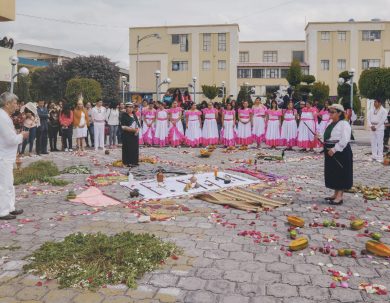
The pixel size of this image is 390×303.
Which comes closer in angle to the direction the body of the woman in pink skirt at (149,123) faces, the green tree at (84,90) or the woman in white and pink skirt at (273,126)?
the woman in white and pink skirt

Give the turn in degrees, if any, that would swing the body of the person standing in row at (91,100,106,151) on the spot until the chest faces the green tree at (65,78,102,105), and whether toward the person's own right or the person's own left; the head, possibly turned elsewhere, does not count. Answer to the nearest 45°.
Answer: approximately 180°

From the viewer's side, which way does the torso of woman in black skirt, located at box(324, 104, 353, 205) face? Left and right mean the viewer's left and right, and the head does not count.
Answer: facing to the left of the viewer

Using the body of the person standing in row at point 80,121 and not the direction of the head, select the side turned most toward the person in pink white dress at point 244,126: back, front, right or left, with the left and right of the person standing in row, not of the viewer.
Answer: left

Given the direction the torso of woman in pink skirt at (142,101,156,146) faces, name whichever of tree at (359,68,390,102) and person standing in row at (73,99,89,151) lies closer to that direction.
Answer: the person standing in row
